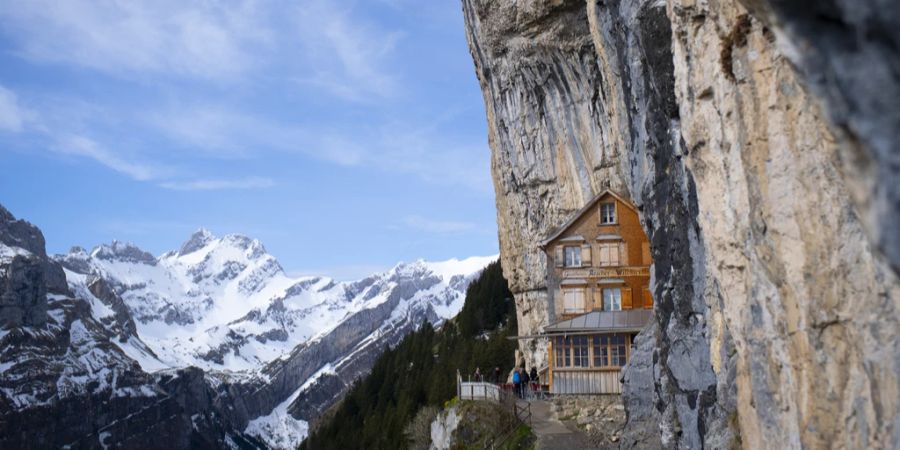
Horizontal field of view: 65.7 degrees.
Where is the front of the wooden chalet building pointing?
toward the camera
